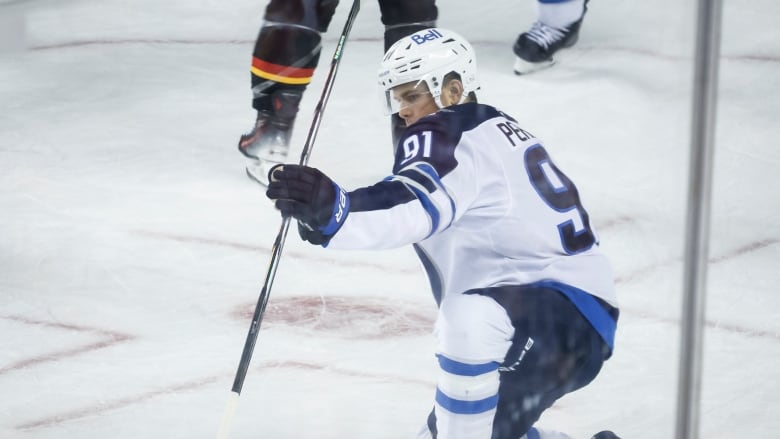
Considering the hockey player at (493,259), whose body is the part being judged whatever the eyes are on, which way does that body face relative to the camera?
to the viewer's left
